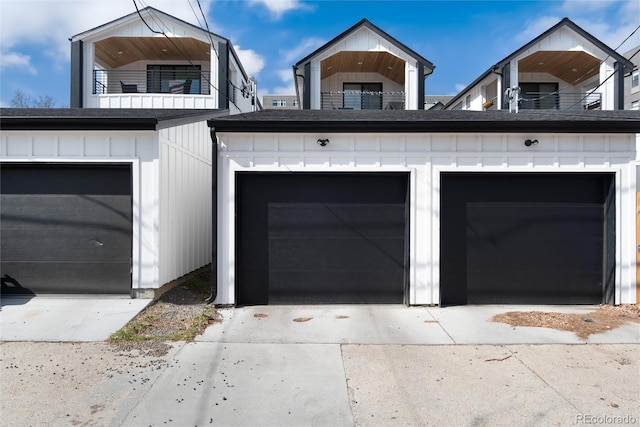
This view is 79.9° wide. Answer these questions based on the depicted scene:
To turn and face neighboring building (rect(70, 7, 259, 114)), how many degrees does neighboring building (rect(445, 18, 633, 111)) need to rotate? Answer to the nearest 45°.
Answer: approximately 45° to its right

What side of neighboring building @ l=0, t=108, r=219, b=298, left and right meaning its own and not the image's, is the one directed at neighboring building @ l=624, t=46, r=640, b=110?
left

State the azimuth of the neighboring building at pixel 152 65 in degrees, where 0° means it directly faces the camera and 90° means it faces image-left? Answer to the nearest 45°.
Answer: approximately 0°

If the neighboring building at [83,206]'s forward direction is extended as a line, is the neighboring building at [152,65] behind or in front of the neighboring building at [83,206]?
behind

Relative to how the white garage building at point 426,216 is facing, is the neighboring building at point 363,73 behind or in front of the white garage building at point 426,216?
behind

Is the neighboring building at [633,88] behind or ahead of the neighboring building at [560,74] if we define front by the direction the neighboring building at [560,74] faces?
behind

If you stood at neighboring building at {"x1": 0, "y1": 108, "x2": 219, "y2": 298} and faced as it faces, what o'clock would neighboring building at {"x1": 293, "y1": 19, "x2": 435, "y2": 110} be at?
neighboring building at {"x1": 293, "y1": 19, "x2": 435, "y2": 110} is roughly at 8 o'clock from neighboring building at {"x1": 0, "y1": 108, "x2": 219, "y2": 298}.

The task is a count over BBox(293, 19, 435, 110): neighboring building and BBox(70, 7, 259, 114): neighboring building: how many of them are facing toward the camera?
2

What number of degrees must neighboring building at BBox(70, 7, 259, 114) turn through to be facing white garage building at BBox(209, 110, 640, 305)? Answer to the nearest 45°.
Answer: approximately 45° to its left
